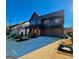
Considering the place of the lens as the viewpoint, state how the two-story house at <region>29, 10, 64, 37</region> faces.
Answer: facing the viewer and to the left of the viewer
